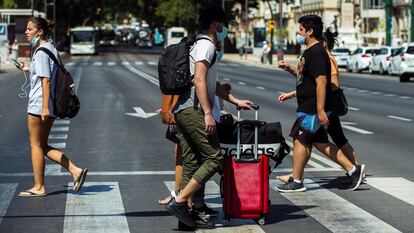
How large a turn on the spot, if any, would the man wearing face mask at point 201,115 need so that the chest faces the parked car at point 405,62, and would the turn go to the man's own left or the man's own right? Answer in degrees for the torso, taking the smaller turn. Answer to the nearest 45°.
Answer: approximately 90° to the man's own left

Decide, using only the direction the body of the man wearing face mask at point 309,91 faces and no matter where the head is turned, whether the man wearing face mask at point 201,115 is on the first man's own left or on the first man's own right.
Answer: on the first man's own left

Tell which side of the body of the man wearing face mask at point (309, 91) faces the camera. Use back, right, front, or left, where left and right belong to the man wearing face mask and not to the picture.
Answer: left

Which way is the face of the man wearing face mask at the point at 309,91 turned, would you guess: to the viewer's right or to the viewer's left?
to the viewer's left

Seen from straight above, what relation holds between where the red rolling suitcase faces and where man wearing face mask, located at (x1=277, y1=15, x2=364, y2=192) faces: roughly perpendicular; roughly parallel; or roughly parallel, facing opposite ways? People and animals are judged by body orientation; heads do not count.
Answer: roughly perpendicular

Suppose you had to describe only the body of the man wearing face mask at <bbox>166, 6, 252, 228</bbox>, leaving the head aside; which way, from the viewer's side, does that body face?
to the viewer's right

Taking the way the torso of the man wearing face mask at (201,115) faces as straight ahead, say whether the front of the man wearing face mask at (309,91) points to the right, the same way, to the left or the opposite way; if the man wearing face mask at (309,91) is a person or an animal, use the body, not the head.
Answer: the opposite way
